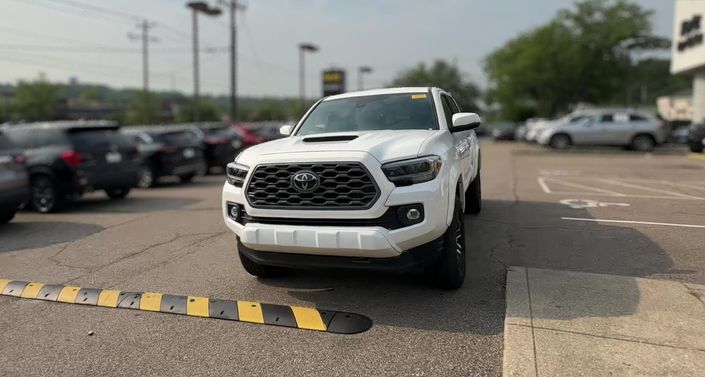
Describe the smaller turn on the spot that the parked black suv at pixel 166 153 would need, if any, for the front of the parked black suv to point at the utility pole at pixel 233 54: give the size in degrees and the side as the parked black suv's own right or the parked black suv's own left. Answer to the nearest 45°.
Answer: approximately 45° to the parked black suv's own right

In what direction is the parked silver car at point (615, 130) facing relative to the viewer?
to the viewer's left

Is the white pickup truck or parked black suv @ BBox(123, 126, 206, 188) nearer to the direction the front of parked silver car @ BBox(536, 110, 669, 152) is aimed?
the parked black suv

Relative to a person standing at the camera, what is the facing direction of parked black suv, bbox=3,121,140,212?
facing away from the viewer and to the left of the viewer

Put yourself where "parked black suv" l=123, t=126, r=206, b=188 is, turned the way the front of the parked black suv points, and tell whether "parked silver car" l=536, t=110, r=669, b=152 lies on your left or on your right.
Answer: on your right

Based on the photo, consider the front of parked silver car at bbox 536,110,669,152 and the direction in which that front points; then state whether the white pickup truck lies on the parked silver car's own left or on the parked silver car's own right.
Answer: on the parked silver car's own left

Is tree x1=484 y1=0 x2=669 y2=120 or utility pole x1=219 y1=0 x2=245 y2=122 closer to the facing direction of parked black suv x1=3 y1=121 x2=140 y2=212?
the utility pole

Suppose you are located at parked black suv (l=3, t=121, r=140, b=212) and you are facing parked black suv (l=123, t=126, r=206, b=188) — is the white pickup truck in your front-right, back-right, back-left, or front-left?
back-right

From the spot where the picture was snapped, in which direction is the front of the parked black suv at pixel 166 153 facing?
facing away from the viewer and to the left of the viewer
